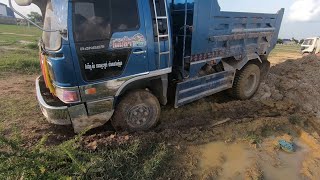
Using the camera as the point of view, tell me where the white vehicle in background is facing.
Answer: facing the viewer and to the left of the viewer

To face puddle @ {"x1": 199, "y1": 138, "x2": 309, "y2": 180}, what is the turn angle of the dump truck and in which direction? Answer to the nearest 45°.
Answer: approximately 135° to its left

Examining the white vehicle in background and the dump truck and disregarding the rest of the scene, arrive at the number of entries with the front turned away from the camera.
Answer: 0

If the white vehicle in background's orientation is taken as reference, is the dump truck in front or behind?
in front

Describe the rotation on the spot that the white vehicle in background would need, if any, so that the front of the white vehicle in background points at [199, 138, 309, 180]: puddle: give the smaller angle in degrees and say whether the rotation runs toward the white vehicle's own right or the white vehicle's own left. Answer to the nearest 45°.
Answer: approximately 45° to the white vehicle's own left

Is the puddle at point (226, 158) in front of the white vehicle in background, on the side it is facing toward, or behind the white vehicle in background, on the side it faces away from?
in front

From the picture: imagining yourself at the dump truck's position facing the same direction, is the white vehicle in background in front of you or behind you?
behind

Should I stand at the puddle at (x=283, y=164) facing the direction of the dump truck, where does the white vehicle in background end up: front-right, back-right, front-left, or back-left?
front-right

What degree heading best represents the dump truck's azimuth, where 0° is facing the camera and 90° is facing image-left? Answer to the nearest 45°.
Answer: approximately 45°

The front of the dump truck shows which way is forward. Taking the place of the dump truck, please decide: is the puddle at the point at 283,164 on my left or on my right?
on my left
